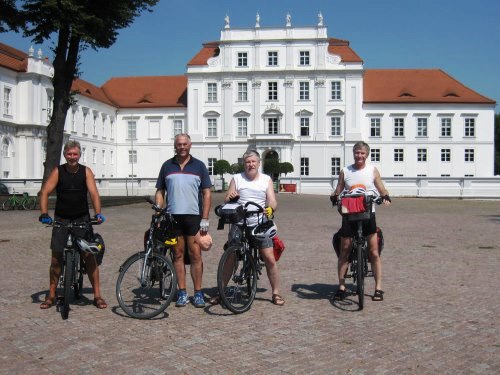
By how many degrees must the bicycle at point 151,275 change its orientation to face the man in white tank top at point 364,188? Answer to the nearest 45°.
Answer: approximately 135° to its left

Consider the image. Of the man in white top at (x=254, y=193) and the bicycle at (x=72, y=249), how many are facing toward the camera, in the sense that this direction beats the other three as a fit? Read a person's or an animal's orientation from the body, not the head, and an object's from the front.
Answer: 2

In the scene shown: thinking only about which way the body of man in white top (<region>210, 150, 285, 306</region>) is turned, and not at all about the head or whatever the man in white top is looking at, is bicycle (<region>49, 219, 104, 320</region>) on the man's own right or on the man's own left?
on the man's own right

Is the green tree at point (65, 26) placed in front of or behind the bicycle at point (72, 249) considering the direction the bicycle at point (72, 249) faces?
behind

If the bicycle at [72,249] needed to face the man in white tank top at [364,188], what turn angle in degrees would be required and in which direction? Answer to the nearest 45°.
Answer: approximately 90° to its left

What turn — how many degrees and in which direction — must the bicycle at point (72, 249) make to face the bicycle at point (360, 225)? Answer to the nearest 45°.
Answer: approximately 90° to its left

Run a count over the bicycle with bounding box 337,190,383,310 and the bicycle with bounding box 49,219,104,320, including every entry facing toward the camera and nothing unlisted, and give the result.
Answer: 2

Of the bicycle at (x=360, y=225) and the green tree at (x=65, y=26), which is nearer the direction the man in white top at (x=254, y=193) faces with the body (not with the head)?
the bicycle

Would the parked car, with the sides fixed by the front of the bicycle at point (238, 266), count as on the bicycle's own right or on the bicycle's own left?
on the bicycle's own right

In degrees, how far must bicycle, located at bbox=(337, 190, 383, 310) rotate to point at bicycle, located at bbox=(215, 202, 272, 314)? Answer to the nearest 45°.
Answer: approximately 90° to its right

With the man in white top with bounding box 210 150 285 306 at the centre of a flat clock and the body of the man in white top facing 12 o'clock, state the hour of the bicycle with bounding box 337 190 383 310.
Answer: The bicycle is roughly at 9 o'clock from the man in white top.

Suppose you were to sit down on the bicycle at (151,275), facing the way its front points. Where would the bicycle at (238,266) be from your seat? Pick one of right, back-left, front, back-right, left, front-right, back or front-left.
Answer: back-left
